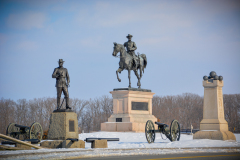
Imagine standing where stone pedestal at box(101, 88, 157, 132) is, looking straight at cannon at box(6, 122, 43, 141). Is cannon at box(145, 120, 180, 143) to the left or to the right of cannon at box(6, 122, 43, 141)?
left

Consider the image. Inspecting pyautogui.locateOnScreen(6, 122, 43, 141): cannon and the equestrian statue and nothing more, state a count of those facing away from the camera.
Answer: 0

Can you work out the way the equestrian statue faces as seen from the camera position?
facing the viewer and to the left of the viewer

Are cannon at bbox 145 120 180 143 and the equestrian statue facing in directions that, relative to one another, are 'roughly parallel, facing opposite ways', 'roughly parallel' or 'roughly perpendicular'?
roughly perpendicular

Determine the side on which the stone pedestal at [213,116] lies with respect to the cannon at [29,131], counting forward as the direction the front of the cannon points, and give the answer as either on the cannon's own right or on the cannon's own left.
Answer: on the cannon's own left

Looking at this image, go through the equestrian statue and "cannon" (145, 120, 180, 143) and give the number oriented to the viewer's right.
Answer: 0

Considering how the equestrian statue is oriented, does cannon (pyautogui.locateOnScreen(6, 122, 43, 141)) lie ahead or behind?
ahead
